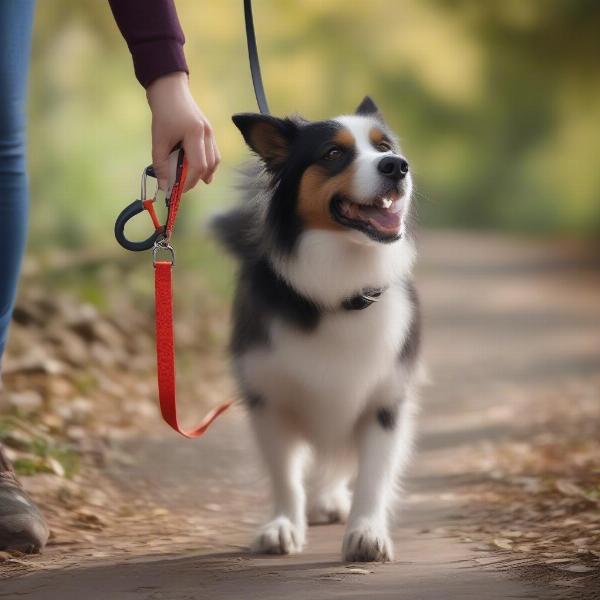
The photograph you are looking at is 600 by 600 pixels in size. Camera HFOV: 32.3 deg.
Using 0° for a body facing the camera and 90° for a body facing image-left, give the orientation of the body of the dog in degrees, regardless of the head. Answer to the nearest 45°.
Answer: approximately 0°
